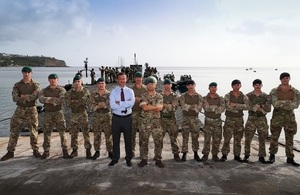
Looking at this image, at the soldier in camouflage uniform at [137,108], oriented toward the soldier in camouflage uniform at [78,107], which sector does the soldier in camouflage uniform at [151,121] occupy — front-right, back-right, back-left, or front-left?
back-left

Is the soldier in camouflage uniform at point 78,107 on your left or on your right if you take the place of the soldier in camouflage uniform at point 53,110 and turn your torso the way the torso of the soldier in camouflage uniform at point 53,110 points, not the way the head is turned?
on your left

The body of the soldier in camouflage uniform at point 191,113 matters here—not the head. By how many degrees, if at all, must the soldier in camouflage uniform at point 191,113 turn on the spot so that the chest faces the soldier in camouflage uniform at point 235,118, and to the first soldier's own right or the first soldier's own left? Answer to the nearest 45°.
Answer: approximately 90° to the first soldier's own left

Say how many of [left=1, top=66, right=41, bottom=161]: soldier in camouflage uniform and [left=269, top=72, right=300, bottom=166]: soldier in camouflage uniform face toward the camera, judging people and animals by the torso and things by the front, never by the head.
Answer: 2

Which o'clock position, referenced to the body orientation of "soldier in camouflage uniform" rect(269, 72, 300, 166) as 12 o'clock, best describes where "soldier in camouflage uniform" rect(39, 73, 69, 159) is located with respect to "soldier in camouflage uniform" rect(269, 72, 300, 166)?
"soldier in camouflage uniform" rect(39, 73, 69, 159) is roughly at 2 o'clock from "soldier in camouflage uniform" rect(269, 72, 300, 166).

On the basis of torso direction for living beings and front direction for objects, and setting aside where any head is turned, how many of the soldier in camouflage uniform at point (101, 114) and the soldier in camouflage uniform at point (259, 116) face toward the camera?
2

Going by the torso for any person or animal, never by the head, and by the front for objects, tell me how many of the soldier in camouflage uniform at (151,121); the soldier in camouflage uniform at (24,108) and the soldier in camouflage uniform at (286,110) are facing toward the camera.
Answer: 3

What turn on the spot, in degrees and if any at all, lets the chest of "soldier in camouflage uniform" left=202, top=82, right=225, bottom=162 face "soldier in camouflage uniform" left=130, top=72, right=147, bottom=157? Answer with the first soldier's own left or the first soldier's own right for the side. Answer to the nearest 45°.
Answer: approximately 90° to the first soldier's own right
